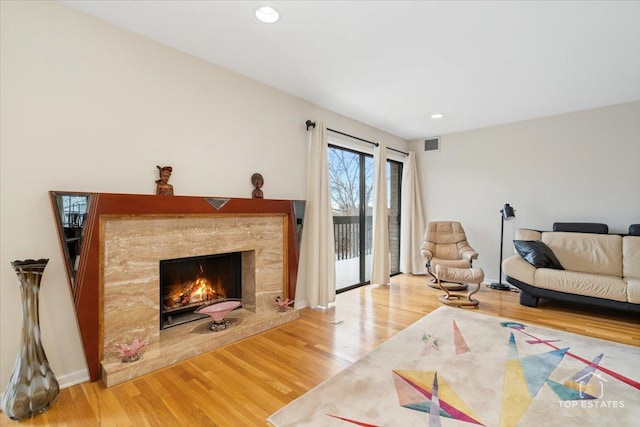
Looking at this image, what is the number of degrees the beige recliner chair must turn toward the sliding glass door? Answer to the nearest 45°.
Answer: approximately 45° to its right

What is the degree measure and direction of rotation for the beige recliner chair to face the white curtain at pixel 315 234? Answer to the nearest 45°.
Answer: approximately 45° to its right

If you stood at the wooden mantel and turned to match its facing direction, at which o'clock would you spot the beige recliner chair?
The beige recliner chair is roughly at 10 o'clock from the wooden mantel.

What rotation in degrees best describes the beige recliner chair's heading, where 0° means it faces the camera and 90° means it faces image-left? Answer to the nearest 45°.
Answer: approximately 0°

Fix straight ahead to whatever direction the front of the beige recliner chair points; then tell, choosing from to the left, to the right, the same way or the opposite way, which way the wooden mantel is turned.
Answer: to the left

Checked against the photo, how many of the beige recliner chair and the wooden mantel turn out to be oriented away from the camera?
0

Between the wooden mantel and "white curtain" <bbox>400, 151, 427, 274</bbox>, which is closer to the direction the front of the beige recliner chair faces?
the wooden mantel

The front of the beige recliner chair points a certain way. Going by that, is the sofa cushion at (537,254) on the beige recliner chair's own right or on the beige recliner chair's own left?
on the beige recliner chair's own left

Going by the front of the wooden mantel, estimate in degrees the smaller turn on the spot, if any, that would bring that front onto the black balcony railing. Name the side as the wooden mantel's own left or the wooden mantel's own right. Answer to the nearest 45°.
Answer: approximately 90° to the wooden mantel's own left

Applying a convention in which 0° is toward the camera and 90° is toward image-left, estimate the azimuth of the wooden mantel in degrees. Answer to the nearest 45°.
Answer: approximately 315°

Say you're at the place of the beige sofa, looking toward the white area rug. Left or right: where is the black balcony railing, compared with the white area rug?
right
